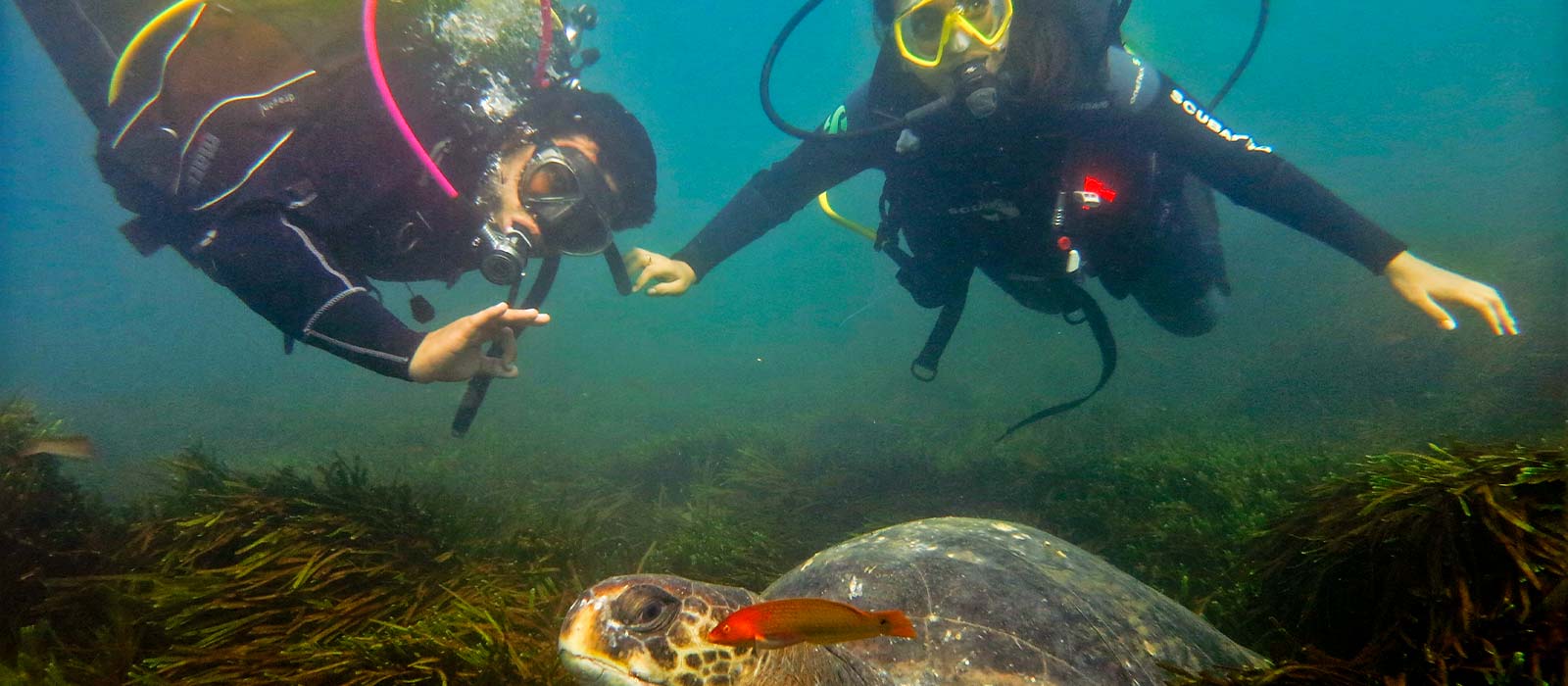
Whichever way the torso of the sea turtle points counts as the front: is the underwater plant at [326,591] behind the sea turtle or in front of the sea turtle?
in front

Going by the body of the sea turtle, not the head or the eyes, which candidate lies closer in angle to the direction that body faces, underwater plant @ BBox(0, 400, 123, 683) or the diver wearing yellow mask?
the underwater plant

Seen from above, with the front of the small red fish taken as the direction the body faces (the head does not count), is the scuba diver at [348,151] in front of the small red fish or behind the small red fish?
in front

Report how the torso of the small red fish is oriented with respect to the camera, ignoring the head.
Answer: to the viewer's left

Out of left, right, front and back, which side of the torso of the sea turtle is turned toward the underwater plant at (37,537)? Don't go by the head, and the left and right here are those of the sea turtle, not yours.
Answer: front

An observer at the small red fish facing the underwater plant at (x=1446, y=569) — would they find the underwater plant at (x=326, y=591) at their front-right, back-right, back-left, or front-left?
back-left

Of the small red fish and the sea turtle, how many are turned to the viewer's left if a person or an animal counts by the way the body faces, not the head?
2

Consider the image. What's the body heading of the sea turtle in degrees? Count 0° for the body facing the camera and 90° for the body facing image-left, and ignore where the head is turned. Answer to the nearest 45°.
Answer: approximately 90°

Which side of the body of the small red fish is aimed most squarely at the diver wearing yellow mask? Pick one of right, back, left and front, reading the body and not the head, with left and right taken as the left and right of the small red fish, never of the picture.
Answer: right

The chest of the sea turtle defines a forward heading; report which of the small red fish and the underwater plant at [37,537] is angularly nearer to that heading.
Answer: the underwater plant
